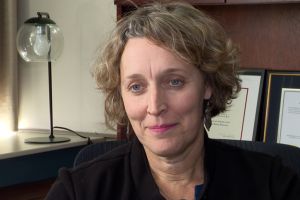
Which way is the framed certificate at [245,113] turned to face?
toward the camera

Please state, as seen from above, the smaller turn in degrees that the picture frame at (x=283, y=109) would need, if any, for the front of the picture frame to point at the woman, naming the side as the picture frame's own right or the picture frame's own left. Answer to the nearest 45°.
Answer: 0° — it already faces them

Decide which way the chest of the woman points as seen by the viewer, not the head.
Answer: toward the camera

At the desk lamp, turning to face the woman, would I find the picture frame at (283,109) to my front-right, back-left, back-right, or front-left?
front-left

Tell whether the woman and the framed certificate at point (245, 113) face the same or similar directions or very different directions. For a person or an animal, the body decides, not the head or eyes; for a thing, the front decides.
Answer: same or similar directions

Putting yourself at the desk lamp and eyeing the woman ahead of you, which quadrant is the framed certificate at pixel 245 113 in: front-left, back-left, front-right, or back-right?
front-left

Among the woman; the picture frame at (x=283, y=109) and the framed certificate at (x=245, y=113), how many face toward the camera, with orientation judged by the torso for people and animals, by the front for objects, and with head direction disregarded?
3

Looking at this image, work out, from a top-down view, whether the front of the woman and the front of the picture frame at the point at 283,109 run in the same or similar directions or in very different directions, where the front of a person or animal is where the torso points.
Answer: same or similar directions

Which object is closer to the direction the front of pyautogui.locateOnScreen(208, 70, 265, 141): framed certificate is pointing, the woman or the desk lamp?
the woman

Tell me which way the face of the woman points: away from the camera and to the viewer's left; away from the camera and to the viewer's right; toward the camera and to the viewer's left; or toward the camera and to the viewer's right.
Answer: toward the camera and to the viewer's left

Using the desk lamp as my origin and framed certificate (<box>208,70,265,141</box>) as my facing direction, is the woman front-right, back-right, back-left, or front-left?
front-right
